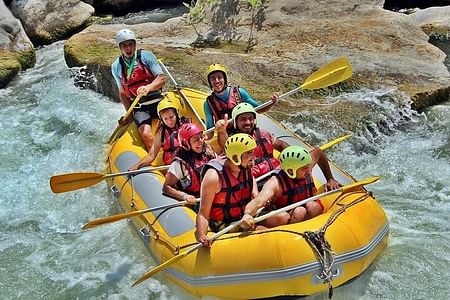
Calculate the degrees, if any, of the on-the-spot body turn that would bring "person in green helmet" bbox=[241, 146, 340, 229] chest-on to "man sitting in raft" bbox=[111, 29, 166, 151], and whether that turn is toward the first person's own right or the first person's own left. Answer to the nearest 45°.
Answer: approximately 180°

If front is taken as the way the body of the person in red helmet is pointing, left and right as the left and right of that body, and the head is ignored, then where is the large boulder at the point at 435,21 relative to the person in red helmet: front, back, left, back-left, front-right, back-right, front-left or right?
left

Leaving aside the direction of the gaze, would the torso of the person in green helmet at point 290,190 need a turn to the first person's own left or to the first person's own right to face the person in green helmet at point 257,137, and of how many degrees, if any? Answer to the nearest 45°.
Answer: approximately 180°

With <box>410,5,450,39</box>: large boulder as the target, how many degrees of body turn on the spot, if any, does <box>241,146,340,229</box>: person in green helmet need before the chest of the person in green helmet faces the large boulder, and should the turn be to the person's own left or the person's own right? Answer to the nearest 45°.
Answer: approximately 135° to the person's own left

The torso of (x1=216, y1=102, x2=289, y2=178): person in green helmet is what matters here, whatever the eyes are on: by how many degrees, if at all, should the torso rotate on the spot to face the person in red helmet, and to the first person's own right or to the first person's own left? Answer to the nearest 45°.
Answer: approximately 45° to the first person's own right

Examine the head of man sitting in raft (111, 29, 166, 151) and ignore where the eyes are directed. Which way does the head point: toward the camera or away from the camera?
toward the camera

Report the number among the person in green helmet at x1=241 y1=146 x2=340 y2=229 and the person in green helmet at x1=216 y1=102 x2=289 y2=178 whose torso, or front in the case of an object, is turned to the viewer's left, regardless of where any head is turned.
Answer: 0

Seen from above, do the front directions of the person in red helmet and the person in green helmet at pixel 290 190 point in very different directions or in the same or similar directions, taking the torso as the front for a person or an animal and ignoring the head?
same or similar directions

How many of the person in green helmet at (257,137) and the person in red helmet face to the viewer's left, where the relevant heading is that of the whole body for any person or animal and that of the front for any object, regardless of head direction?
0

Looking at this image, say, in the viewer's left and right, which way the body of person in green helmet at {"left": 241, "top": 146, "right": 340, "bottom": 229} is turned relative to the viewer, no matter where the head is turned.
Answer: facing the viewer and to the right of the viewer

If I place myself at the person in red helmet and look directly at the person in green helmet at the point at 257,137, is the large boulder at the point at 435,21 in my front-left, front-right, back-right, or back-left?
front-left

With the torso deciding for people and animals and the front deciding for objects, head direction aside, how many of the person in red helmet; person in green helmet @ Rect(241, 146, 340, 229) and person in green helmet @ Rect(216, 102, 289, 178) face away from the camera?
0

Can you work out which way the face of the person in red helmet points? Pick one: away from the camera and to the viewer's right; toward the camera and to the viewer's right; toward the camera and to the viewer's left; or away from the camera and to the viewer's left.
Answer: toward the camera and to the viewer's right

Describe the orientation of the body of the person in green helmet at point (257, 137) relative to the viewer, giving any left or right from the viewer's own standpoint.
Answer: facing the viewer

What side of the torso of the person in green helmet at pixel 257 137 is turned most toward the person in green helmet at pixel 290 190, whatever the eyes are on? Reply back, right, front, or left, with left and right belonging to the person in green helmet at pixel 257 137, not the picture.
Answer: front

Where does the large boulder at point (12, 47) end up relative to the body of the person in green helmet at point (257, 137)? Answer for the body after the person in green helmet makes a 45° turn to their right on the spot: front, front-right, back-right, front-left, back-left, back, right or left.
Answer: right

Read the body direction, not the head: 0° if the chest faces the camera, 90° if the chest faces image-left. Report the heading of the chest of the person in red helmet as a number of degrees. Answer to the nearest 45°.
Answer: approximately 315°
